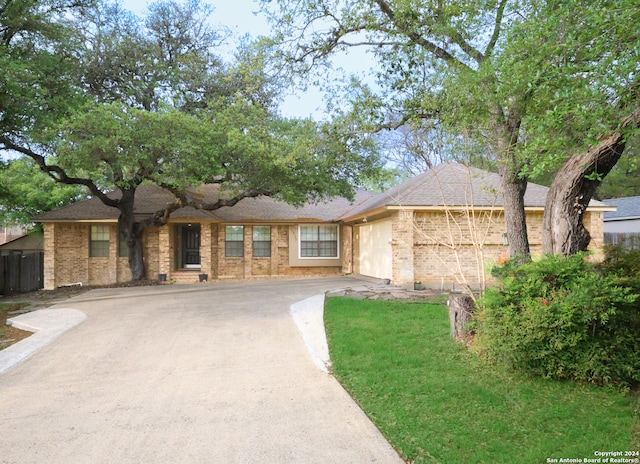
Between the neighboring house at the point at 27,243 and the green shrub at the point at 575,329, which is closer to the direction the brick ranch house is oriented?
the green shrub

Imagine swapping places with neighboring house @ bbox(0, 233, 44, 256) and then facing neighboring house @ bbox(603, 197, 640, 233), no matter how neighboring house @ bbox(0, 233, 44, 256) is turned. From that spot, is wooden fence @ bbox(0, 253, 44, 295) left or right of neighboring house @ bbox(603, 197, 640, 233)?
right

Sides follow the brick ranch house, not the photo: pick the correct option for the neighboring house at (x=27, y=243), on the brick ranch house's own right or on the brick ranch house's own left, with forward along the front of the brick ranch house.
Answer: on the brick ranch house's own right

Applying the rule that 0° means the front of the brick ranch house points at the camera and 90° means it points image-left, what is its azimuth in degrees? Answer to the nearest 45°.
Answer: approximately 0°

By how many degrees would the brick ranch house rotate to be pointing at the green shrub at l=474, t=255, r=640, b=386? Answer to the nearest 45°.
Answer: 0° — it already faces it

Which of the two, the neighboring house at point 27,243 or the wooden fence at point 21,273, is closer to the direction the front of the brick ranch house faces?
the wooden fence

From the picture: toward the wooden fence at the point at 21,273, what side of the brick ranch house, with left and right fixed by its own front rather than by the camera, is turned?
right

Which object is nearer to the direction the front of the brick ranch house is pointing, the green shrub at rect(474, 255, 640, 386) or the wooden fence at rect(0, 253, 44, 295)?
the green shrub
